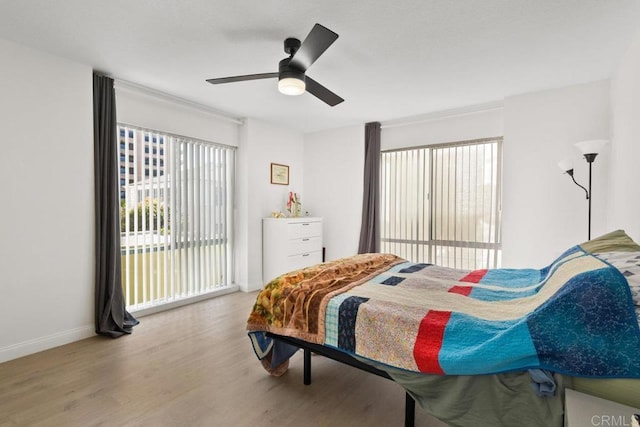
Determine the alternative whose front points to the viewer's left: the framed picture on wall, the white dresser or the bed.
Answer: the bed

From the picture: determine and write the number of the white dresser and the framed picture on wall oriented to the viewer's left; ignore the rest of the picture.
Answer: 0

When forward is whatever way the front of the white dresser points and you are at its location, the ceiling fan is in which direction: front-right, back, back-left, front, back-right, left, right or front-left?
front-right

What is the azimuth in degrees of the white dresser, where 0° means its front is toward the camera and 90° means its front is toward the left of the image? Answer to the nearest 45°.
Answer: approximately 315°

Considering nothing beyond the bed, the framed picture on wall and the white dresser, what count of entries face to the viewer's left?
1

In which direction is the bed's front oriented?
to the viewer's left

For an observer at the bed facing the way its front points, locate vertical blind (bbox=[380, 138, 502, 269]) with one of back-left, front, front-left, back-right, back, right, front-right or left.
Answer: right

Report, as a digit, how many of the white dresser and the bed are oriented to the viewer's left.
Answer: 1
